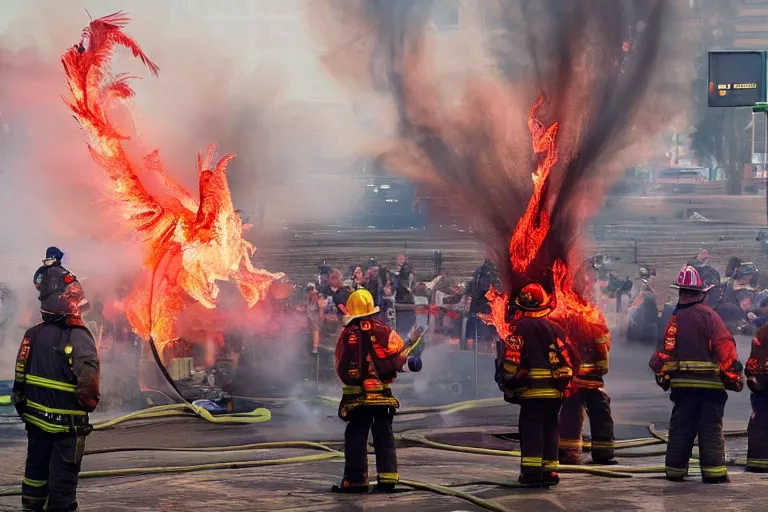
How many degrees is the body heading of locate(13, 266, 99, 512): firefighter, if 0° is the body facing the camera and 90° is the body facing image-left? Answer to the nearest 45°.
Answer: approximately 225°

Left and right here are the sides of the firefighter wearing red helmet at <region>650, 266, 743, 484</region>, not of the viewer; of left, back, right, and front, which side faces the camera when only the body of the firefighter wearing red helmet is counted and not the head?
back

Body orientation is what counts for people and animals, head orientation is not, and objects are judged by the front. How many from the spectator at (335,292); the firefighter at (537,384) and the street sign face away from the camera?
1

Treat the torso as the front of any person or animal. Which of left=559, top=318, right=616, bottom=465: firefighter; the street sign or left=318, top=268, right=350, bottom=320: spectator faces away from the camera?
the firefighter

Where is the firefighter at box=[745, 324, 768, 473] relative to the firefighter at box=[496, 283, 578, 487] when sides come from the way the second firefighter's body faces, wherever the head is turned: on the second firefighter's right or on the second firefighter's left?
on the second firefighter's right

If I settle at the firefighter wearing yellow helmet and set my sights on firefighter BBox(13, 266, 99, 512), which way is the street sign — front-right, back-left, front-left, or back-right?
back-right

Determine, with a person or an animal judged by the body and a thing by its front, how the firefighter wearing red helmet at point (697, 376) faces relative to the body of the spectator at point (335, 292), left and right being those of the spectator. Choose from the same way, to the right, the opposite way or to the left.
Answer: the opposite way

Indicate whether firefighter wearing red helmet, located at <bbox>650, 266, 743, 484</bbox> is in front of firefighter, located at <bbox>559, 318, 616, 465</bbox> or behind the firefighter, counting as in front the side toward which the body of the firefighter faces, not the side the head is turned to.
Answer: behind

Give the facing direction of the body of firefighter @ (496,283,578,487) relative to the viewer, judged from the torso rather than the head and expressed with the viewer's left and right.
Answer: facing away from the viewer

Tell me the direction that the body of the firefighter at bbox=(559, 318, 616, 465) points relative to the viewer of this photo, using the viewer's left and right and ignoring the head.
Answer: facing away from the viewer

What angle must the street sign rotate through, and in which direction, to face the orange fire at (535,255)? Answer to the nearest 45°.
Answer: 0° — it already faces it
